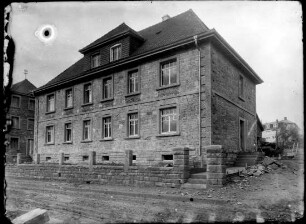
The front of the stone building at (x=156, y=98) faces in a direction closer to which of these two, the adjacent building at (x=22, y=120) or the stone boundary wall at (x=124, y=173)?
the stone boundary wall

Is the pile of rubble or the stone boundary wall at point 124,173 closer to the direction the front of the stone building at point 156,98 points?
the stone boundary wall

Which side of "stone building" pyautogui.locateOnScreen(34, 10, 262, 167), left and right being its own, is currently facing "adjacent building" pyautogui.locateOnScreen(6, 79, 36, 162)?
right

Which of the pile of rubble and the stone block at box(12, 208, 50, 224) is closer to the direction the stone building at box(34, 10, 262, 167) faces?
the stone block

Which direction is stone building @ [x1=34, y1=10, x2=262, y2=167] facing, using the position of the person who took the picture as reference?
facing the viewer and to the left of the viewer

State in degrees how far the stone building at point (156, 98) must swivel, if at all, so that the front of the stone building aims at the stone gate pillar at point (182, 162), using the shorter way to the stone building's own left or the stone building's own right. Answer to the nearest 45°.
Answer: approximately 45° to the stone building's own left

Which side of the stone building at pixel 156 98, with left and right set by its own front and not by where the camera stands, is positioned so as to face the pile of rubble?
left

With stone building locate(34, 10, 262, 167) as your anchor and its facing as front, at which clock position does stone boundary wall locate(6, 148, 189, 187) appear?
The stone boundary wall is roughly at 11 o'clock from the stone building.
